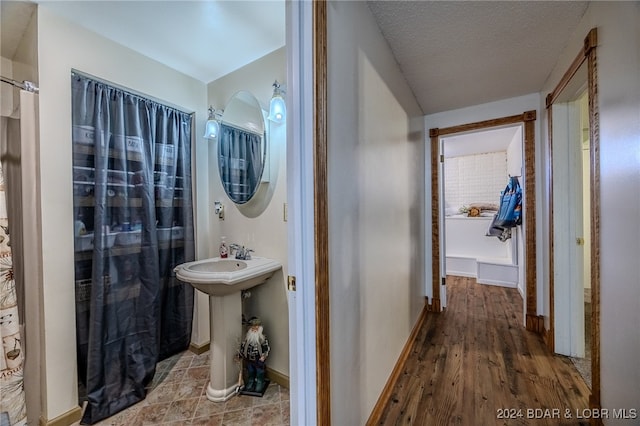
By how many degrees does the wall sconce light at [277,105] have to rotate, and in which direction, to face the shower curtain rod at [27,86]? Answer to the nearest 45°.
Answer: approximately 45° to its right

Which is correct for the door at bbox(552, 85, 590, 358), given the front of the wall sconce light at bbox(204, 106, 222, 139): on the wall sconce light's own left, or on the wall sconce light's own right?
on the wall sconce light's own left

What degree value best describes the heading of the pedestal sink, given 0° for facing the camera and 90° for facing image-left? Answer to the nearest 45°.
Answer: approximately 45°

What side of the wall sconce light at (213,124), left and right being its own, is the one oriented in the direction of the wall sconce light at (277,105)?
left

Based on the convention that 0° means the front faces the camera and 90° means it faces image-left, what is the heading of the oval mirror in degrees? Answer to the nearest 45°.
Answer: approximately 45°

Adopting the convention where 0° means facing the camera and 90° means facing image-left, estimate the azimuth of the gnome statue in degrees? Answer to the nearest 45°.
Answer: approximately 0°
